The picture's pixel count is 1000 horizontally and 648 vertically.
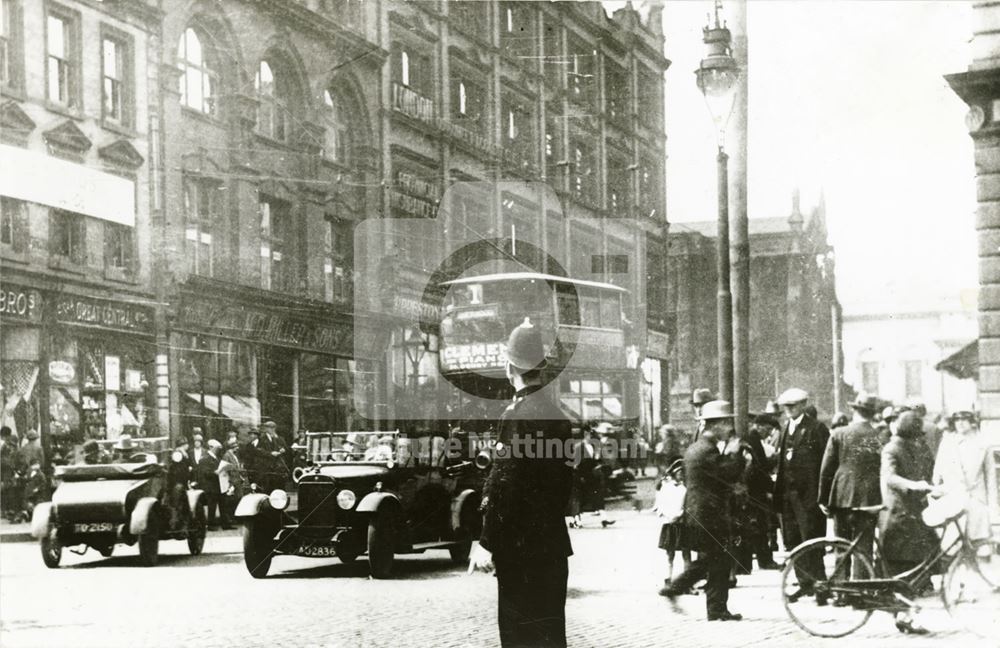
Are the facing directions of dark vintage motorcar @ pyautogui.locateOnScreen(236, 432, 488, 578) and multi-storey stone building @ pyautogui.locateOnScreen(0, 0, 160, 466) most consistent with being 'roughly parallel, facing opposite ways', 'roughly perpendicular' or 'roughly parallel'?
roughly perpendicular

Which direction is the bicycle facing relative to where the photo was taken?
to the viewer's right

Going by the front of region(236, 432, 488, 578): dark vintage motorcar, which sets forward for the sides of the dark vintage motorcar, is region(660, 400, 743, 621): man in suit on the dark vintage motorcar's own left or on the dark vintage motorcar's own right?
on the dark vintage motorcar's own left

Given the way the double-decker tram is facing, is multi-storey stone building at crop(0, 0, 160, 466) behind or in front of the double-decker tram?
in front

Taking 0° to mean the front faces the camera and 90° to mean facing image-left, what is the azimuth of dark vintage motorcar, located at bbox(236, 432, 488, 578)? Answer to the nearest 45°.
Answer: approximately 45°

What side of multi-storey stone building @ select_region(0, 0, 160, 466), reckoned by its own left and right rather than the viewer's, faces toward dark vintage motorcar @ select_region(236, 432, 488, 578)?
front

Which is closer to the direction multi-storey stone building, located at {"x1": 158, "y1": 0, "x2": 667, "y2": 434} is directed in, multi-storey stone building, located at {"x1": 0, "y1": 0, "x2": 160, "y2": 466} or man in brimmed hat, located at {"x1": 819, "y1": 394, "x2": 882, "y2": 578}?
the man in brimmed hat

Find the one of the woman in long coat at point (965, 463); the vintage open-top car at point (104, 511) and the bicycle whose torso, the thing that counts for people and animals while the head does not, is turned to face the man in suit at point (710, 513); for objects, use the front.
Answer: the woman in long coat
